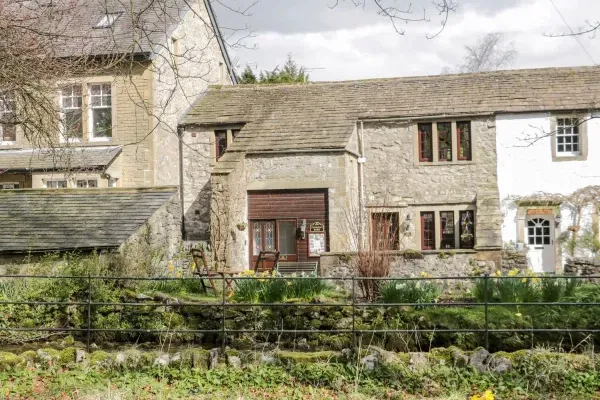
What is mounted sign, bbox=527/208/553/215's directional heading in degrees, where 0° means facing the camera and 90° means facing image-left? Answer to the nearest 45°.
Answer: approximately 0°

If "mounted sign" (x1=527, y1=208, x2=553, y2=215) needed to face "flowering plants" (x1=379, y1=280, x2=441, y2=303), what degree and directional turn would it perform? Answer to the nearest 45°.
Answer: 0° — it already faces it

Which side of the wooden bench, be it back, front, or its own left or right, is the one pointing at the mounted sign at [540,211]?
left

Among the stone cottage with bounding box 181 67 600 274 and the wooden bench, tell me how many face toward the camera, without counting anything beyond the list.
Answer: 2

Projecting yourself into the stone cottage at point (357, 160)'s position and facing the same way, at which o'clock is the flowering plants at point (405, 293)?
The flowering plants is roughly at 12 o'clock from the stone cottage.

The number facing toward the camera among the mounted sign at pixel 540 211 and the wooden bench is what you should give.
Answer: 2
